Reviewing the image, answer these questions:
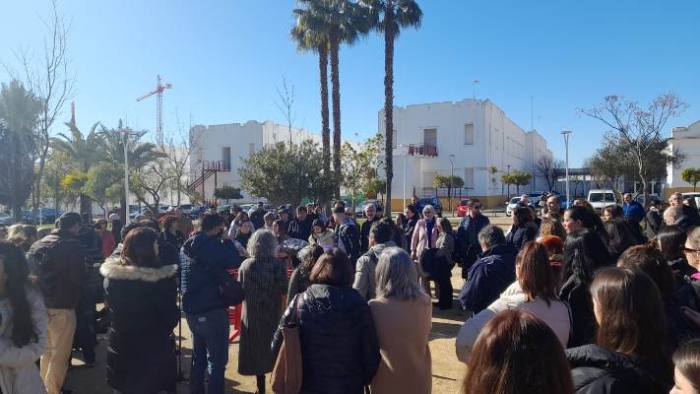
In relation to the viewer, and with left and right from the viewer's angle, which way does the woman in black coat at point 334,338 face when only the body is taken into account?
facing away from the viewer

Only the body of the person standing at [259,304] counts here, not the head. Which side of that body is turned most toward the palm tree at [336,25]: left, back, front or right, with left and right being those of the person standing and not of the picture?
front

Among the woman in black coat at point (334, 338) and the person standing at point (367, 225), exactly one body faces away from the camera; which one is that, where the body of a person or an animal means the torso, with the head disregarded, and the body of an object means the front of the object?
the woman in black coat

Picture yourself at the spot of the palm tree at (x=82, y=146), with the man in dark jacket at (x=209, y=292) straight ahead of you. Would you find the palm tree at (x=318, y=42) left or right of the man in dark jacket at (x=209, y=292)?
left

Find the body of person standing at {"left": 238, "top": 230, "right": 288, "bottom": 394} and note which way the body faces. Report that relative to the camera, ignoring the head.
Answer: away from the camera

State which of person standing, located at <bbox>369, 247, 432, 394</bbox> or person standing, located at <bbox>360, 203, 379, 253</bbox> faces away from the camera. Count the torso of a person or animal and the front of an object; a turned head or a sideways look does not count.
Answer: person standing, located at <bbox>369, 247, 432, 394</bbox>

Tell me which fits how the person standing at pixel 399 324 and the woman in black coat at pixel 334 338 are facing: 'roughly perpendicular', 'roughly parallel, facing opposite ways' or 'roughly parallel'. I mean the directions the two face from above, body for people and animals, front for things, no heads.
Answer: roughly parallel

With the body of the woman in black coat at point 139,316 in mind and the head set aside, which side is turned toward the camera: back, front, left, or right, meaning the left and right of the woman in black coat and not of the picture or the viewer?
back

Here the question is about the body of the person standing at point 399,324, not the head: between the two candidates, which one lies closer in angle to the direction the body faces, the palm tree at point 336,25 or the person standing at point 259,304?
the palm tree

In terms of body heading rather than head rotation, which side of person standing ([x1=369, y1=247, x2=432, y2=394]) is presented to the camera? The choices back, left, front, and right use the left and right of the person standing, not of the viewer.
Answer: back

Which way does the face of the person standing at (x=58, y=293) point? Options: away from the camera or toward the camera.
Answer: away from the camera

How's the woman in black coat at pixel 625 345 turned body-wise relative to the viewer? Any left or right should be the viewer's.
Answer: facing away from the viewer and to the left of the viewer

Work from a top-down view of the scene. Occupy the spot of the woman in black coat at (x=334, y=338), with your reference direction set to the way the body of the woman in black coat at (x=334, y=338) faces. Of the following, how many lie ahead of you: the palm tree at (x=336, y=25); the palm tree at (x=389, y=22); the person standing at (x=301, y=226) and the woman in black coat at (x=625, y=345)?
3

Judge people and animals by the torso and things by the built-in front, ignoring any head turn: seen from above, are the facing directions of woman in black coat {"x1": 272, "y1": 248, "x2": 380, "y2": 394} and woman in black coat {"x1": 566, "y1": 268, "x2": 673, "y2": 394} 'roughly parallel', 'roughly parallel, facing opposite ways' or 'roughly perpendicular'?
roughly parallel

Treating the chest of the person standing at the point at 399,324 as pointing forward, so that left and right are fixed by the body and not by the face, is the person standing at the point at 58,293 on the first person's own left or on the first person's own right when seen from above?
on the first person's own left

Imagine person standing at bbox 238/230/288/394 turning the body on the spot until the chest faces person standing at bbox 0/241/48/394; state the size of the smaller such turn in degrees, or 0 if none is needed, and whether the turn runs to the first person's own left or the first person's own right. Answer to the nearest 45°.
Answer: approximately 135° to the first person's own left

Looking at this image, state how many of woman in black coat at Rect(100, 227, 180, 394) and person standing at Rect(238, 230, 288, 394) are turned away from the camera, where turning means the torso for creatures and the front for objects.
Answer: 2

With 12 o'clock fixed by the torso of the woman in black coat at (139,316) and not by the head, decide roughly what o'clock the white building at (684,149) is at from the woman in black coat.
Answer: The white building is roughly at 2 o'clock from the woman in black coat.
